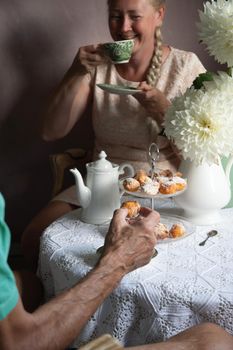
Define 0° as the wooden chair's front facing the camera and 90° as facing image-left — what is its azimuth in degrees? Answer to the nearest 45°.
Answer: approximately 45°

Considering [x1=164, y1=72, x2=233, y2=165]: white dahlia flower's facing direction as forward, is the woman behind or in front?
behind

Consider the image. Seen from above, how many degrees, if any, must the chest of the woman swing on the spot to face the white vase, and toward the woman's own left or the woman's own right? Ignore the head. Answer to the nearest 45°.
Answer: approximately 45° to the woman's own left

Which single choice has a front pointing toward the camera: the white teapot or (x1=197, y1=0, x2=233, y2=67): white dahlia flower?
the white dahlia flower

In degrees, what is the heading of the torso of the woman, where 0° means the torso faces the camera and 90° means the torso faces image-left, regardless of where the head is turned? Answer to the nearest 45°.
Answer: approximately 45°

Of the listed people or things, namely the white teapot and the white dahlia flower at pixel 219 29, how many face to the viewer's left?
1

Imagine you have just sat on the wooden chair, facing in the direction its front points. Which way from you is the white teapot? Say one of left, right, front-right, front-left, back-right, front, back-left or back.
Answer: front-left

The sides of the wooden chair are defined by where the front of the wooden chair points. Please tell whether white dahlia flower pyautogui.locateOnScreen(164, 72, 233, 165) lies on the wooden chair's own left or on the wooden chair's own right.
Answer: on the wooden chair's own left

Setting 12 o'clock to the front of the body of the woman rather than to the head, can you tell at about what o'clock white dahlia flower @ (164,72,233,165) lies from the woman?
The white dahlia flower is roughly at 10 o'clock from the woman.

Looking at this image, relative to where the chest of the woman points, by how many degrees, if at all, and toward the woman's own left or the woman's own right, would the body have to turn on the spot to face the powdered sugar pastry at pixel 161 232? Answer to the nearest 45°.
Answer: approximately 45° to the woman's own left

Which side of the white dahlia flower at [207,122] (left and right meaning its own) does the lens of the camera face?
front

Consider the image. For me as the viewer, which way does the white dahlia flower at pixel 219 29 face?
facing the viewer

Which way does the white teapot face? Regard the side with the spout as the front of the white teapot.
to the viewer's left

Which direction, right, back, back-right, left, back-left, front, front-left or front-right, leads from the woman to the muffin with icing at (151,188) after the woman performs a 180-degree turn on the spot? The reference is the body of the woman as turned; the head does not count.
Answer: back-right

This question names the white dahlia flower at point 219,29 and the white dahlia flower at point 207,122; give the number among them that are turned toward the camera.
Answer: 2
